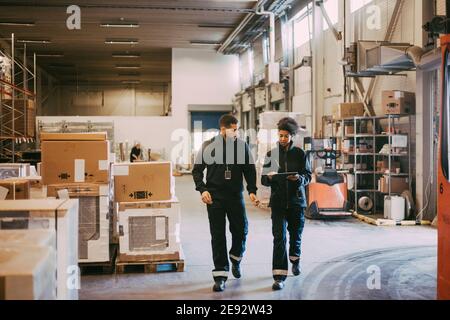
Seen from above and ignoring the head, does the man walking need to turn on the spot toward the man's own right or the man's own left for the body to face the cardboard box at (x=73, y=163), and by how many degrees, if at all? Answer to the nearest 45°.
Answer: approximately 135° to the man's own right

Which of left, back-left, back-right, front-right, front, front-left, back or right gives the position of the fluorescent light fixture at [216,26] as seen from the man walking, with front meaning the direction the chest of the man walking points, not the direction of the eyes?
back

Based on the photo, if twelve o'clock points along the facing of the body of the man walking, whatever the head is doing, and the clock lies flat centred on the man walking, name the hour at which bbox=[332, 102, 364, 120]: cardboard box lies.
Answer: The cardboard box is roughly at 7 o'clock from the man walking.

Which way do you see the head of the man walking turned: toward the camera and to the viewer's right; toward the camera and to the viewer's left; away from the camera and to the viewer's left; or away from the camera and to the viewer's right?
toward the camera and to the viewer's right

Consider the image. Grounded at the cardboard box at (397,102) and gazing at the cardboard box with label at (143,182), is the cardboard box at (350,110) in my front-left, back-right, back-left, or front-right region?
back-right

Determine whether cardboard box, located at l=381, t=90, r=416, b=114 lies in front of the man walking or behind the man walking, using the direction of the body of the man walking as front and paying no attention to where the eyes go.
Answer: behind

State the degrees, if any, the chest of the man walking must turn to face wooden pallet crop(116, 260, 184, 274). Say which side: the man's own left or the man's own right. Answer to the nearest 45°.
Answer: approximately 135° to the man's own right

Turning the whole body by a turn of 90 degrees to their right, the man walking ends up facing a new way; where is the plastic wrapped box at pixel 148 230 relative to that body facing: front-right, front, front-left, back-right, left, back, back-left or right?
front-right

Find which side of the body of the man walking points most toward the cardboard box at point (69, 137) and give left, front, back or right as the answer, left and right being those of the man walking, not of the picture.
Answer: right

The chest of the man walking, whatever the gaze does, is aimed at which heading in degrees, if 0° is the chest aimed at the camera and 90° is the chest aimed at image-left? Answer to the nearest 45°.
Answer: approximately 0°
